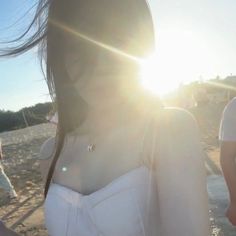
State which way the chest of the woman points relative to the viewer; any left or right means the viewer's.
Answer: facing the viewer and to the left of the viewer
